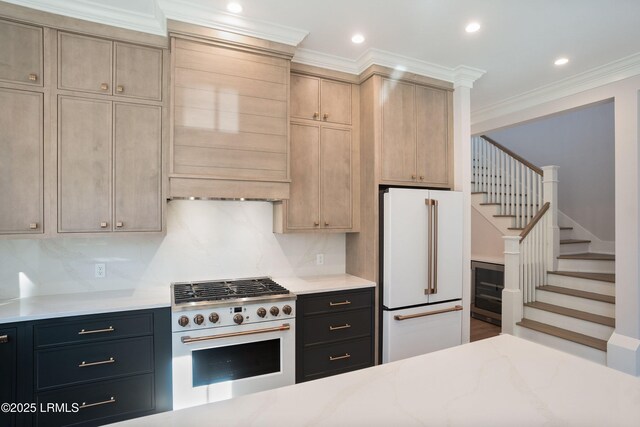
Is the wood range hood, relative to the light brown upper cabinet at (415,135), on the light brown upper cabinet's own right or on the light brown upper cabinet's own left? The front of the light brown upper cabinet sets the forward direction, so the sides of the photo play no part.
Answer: on the light brown upper cabinet's own right

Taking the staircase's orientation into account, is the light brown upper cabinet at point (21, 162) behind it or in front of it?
in front

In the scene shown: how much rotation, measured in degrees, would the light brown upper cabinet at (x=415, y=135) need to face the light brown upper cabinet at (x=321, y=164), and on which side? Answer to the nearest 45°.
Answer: approximately 90° to its right

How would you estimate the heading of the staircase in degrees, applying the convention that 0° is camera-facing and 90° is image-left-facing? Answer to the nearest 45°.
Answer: approximately 45°

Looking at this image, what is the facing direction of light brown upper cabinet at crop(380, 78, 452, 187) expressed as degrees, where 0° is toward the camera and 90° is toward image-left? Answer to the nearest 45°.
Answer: approximately 315°

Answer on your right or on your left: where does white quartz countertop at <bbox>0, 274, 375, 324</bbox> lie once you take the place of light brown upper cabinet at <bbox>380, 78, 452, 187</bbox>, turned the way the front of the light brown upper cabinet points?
on your right

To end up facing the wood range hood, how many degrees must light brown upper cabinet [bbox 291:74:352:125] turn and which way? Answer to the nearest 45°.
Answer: approximately 90° to its right

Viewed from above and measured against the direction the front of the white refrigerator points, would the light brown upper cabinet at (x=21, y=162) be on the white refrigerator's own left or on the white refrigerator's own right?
on the white refrigerator's own right

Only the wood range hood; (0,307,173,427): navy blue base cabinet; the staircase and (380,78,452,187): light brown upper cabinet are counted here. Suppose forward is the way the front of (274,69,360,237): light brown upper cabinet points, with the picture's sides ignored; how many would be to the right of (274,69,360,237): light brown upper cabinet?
2

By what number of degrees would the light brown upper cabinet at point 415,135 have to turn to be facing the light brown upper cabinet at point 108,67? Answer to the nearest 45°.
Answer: approximately 90° to its right

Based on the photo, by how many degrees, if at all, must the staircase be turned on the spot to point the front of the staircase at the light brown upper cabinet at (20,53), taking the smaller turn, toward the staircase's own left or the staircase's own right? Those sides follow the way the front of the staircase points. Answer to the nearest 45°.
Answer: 0° — it already faces it

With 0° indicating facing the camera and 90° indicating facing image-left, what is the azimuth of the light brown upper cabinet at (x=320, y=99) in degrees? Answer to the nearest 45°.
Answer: approximately 315°
